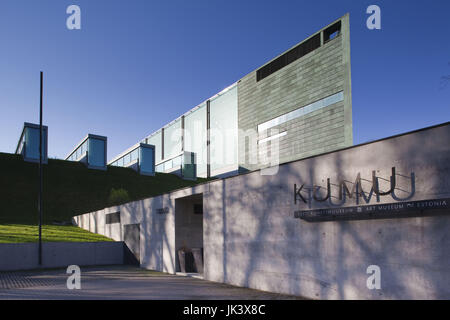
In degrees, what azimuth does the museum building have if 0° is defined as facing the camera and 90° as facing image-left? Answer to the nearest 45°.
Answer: approximately 45°
